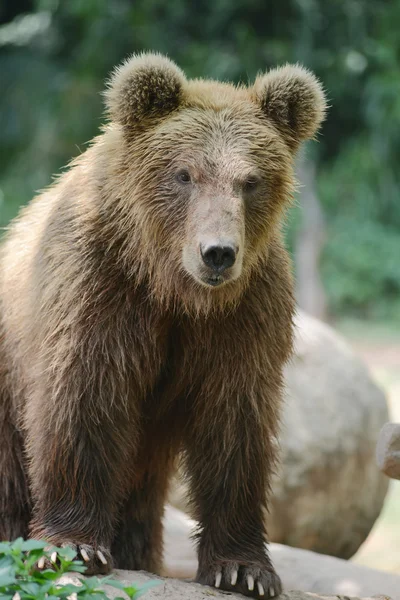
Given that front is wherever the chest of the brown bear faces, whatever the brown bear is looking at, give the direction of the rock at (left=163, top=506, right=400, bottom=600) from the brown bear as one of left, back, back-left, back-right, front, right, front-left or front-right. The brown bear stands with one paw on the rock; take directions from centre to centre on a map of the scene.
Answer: left

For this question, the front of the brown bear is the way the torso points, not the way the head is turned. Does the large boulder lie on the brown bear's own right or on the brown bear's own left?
on the brown bear's own left

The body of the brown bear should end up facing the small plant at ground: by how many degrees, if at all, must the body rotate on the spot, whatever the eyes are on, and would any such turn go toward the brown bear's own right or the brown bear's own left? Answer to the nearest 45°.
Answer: approximately 45° to the brown bear's own right

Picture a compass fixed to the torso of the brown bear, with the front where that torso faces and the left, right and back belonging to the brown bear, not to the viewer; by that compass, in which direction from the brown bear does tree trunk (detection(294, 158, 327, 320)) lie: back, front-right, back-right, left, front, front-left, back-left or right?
back-left

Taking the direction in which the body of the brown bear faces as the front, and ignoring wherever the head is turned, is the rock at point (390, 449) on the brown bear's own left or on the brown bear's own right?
on the brown bear's own left
